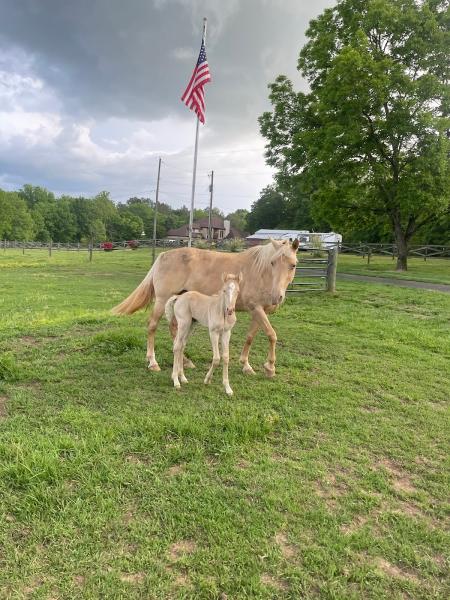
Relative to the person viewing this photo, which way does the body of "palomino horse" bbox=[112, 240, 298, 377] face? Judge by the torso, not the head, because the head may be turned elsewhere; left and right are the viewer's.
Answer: facing to the right of the viewer

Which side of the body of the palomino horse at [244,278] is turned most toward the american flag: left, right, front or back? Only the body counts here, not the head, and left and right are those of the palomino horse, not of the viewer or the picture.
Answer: left

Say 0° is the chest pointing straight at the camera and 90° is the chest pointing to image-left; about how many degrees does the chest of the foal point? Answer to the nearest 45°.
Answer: approximately 315°

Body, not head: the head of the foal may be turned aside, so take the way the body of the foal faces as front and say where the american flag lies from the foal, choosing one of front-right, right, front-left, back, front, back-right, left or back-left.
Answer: back-left
